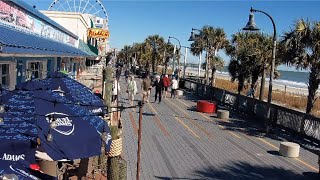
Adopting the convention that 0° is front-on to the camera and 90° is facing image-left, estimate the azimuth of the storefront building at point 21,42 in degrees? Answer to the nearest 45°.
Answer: approximately 315°

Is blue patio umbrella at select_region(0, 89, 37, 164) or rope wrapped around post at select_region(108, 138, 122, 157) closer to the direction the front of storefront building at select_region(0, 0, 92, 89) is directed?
the rope wrapped around post

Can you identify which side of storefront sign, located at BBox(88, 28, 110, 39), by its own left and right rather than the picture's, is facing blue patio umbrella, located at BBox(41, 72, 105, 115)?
front

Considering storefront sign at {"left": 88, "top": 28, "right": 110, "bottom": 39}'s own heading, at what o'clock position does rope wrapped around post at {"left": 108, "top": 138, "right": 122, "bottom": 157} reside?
The rope wrapped around post is roughly at 12 o'clock from the storefront sign.

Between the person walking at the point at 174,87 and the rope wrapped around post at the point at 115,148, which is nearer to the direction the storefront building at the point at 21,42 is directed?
the rope wrapped around post

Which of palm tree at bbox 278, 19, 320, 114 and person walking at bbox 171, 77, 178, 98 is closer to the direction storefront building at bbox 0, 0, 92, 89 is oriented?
the palm tree

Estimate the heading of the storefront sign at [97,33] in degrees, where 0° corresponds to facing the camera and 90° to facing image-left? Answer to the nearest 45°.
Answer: approximately 0°

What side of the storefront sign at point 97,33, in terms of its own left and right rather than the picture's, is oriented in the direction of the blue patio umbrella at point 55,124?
front

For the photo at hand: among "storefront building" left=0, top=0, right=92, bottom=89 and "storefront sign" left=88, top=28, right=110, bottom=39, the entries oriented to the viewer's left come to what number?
0
